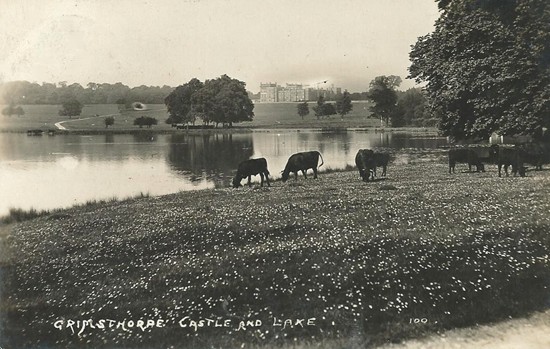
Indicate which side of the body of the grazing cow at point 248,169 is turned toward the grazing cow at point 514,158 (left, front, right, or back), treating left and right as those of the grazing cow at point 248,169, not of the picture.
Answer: back

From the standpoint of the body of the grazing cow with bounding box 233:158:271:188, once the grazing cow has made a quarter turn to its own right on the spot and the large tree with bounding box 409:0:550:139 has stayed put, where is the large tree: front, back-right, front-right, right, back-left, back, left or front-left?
right

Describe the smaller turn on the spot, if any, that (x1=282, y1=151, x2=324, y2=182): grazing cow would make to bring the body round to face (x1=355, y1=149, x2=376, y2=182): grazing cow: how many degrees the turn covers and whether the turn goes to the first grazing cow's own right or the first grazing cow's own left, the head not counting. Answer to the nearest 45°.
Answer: approximately 135° to the first grazing cow's own left

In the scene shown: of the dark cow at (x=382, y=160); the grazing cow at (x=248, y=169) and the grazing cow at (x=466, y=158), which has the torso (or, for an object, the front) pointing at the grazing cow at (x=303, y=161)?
the dark cow

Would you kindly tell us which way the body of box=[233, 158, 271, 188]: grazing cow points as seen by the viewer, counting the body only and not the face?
to the viewer's left
